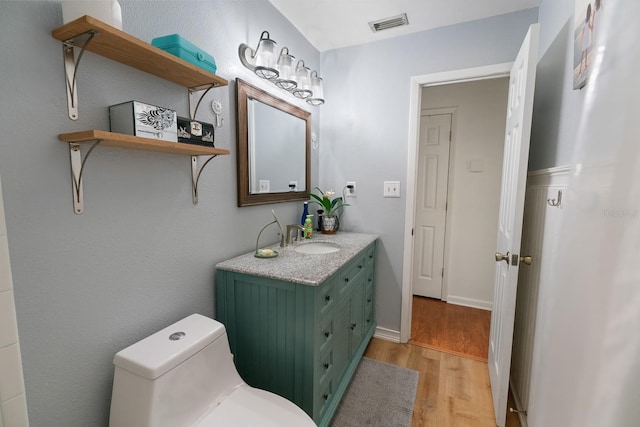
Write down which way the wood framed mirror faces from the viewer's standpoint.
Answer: facing the viewer and to the right of the viewer

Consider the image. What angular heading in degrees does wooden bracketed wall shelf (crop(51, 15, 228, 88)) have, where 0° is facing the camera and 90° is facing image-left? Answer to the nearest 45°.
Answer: approximately 315°

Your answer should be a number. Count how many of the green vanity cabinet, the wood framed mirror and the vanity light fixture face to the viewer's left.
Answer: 0

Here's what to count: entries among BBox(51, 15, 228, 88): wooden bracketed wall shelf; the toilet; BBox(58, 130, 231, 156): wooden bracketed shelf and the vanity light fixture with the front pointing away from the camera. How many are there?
0

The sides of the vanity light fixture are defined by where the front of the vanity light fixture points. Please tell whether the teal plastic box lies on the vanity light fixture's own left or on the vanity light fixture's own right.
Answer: on the vanity light fixture's own right

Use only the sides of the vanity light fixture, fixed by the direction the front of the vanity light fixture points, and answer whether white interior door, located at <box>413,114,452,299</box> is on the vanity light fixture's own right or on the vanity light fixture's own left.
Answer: on the vanity light fixture's own left

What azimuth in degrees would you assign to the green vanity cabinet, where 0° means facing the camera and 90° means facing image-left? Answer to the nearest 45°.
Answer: approximately 315°

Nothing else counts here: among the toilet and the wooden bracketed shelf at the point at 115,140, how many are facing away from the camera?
0

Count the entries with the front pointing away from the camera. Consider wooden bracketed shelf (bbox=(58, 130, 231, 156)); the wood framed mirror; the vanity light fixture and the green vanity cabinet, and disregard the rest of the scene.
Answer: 0

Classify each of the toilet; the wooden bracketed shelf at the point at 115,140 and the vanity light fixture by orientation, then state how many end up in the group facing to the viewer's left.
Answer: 0

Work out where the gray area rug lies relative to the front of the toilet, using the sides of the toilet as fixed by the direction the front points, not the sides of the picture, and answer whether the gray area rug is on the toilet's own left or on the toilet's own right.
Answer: on the toilet's own left
